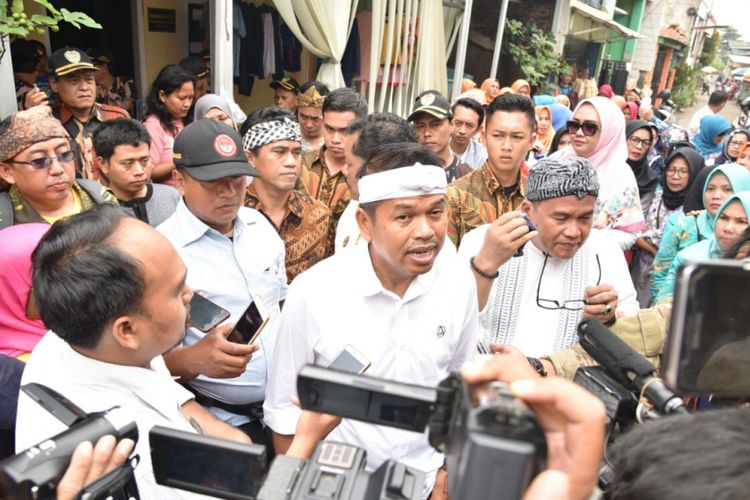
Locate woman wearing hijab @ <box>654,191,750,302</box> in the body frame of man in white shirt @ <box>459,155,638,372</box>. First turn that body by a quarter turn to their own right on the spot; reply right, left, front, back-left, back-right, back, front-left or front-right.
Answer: back-right

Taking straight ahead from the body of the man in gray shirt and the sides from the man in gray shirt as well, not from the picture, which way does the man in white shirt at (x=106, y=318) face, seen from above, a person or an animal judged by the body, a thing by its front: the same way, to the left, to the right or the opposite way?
to the left

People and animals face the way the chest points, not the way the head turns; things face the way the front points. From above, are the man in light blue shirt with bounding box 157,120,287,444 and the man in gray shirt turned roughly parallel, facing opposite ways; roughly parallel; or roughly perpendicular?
roughly parallel

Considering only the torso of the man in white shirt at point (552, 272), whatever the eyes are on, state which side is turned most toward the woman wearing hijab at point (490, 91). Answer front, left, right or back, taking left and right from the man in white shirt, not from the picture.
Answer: back

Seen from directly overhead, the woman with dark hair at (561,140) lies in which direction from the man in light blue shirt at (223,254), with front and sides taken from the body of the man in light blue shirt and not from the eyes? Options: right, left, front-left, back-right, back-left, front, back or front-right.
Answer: left

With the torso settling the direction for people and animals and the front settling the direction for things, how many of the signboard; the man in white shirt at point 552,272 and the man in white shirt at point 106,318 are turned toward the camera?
2

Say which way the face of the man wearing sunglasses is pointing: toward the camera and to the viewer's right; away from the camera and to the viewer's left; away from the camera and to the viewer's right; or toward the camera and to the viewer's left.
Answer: toward the camera and to the viewer's right

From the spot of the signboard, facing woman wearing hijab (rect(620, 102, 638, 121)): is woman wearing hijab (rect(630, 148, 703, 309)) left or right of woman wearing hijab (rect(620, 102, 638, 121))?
right

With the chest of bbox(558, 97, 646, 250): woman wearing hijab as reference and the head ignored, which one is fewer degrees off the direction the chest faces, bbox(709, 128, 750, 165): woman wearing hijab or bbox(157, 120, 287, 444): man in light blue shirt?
the man in light blue shirt

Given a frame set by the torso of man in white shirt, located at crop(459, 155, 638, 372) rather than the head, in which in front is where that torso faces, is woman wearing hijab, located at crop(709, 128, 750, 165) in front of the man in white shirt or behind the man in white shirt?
behind

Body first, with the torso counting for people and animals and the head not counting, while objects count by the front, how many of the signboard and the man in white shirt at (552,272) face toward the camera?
2

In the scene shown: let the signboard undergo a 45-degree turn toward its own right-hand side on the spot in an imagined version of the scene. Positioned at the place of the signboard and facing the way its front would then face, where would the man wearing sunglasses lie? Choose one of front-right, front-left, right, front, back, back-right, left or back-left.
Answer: front-left

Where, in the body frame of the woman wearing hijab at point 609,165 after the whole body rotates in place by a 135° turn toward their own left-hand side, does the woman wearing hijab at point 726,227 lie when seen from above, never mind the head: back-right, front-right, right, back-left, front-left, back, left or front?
front-right

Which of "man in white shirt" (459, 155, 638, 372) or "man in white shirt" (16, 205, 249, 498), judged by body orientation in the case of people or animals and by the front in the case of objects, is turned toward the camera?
"man in white shirt" (459, 155, 638, 372)

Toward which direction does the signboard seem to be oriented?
toward the camera

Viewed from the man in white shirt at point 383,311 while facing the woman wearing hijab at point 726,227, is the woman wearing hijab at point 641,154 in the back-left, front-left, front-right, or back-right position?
front-left

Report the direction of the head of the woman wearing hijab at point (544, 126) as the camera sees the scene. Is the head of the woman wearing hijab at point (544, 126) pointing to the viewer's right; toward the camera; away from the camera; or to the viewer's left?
toward the camera
